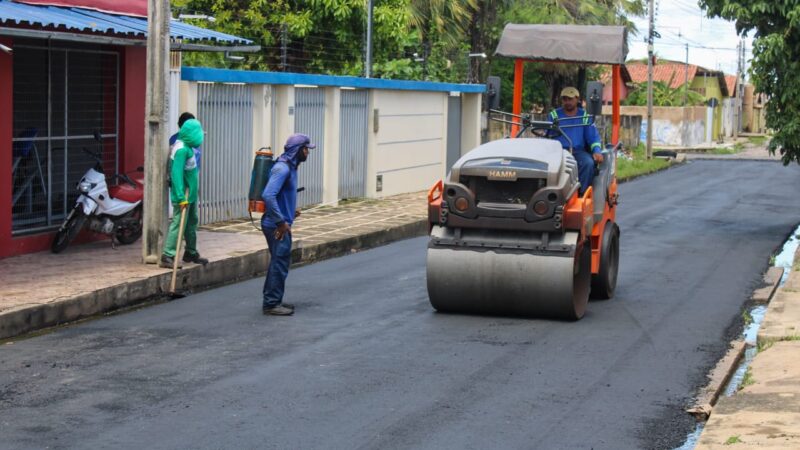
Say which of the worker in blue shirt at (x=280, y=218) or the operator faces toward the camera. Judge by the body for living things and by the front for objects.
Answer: the operator

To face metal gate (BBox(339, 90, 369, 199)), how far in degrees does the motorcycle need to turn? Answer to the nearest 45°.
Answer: approximately 180°

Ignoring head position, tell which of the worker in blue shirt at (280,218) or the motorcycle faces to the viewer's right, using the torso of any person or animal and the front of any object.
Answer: the worker in blue shirt

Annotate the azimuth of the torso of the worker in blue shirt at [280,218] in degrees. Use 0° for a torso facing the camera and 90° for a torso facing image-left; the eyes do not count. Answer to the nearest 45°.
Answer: approximately 270°

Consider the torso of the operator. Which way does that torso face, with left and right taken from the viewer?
facing the viewer

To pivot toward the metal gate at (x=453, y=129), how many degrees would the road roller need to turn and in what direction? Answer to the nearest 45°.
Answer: approximately 180°

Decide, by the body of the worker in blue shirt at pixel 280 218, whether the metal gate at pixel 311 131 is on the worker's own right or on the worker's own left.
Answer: on the worker's own left

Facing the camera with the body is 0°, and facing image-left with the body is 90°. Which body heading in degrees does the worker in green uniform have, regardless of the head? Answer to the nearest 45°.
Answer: approximately 315°

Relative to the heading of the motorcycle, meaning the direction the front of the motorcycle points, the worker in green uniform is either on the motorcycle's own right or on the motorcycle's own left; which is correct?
on the motorcycle's own left

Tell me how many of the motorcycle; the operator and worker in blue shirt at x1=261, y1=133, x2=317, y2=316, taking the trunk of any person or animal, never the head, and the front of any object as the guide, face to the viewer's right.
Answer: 1

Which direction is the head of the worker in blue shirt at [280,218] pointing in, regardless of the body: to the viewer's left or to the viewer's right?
to the viewer's right

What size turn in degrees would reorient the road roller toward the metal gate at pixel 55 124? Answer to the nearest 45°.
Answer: approximately 135° to its right
